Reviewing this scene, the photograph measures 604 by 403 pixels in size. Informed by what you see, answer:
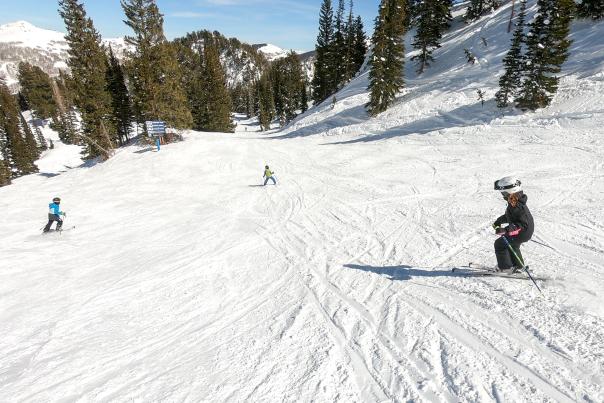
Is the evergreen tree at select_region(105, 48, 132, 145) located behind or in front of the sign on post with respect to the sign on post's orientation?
behind

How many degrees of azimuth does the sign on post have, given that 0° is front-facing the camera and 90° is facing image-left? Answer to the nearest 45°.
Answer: approximately 0°

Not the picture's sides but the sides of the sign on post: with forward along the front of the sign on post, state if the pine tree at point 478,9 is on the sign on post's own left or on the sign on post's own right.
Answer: on the sign on post's own left

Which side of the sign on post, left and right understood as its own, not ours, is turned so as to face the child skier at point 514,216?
front

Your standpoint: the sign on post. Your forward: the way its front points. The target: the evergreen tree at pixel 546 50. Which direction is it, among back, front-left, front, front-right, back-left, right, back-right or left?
front-left

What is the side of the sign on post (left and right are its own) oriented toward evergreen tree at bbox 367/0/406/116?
left

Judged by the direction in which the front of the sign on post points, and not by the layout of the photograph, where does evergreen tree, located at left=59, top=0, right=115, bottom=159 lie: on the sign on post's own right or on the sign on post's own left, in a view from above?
on the sign on post's own right
